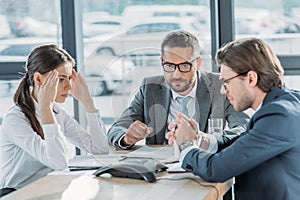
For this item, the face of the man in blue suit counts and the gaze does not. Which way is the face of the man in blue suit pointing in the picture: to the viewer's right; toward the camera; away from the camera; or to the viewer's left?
to the viewer's left

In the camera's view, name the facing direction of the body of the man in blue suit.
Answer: to the viewer's left
